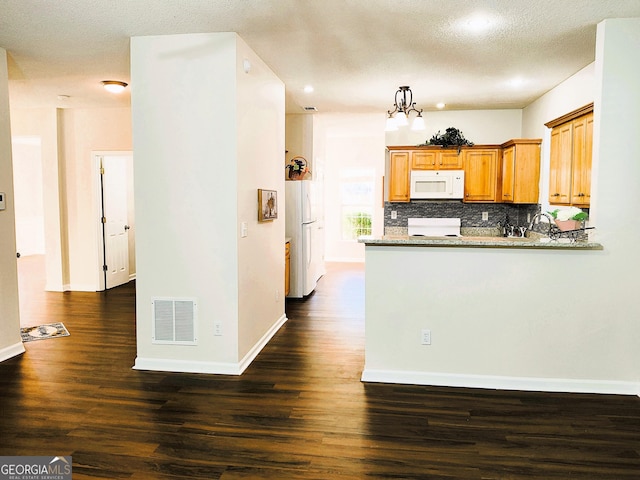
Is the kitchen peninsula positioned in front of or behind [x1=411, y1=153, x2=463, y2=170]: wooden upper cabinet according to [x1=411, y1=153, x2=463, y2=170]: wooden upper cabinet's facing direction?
in front

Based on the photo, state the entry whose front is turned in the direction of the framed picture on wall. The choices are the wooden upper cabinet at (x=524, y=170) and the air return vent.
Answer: the wooden upper cabinet

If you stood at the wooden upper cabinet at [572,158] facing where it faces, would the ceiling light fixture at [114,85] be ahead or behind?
ahead

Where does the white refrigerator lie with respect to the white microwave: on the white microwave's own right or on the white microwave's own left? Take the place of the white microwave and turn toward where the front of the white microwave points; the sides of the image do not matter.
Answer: on the white microwave's own right

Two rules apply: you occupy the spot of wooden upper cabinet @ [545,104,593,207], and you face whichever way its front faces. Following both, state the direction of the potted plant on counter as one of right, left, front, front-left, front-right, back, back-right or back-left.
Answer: front-left

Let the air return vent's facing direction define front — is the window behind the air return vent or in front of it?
behind

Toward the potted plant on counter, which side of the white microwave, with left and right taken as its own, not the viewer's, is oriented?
front

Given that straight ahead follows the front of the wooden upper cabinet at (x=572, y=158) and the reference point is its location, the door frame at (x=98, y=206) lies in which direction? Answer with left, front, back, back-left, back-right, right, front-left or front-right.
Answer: front-right
